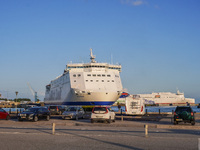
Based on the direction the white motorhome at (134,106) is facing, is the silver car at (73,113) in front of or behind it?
behind

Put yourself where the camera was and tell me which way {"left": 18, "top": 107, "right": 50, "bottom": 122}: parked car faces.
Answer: facing the viewer and to the left of the viewer

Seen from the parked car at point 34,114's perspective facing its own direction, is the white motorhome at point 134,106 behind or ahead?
behind

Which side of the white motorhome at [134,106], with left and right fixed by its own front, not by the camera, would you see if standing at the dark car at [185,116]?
back

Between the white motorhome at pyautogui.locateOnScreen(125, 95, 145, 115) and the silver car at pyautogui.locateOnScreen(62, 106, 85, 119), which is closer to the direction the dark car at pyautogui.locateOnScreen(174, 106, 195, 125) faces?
the white motorhome

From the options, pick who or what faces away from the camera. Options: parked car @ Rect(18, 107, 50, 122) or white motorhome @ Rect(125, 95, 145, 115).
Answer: the white motorhome

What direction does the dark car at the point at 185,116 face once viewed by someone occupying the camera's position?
facing away from the viewer

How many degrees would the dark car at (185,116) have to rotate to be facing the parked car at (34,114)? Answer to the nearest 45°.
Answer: approximately 90° to its left

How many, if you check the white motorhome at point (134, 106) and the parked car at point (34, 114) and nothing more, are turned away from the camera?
1

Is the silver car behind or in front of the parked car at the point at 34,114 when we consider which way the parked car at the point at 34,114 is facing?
behind

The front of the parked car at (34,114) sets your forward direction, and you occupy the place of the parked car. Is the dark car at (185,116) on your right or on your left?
on your left
